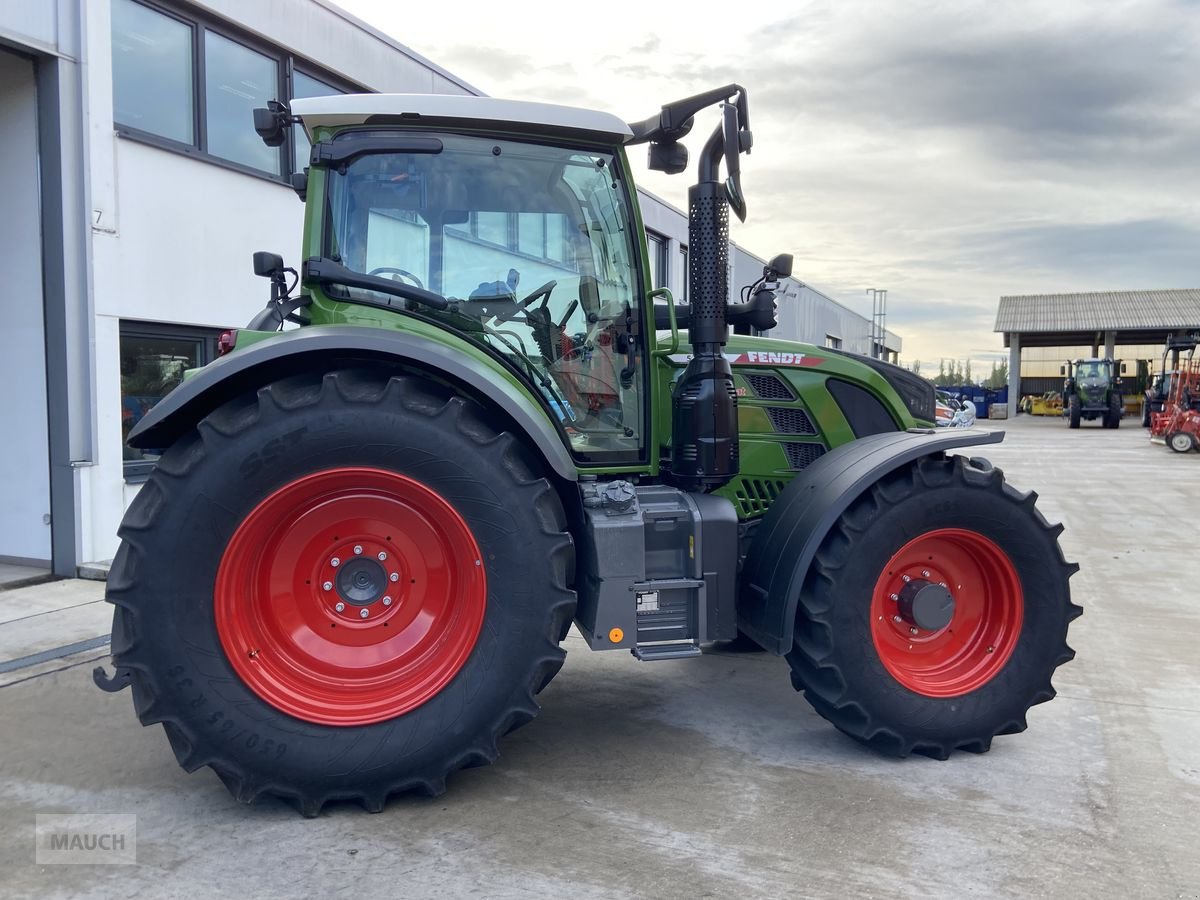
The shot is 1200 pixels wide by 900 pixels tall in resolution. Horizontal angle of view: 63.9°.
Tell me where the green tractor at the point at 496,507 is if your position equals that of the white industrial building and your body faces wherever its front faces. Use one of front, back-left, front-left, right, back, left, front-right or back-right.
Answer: front

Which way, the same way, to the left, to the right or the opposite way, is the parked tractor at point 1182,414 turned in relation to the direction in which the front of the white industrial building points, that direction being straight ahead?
the opposite way

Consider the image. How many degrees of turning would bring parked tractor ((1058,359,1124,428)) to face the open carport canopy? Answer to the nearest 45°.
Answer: approximately 180°

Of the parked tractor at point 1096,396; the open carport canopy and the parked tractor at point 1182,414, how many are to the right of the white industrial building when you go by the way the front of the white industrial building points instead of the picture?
0

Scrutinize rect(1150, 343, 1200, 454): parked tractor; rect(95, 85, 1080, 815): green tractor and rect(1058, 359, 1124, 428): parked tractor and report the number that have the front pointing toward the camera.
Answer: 1

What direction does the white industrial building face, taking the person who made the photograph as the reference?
facing the viewer and to the right of the viewer

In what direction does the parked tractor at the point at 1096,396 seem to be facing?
toward the camera

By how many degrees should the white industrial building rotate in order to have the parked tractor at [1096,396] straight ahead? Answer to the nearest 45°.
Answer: approximately 90° to its left

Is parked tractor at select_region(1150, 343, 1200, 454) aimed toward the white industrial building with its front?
no

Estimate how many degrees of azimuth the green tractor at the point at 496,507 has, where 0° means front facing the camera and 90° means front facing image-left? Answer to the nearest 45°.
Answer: approximately 270°

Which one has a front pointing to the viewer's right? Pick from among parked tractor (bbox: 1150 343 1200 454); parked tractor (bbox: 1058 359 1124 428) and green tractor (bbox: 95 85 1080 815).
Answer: the green tractor

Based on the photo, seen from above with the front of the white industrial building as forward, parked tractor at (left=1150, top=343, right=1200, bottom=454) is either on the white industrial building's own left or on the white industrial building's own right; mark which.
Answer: on the white industrial building's own left

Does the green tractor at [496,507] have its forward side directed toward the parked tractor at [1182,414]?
no
